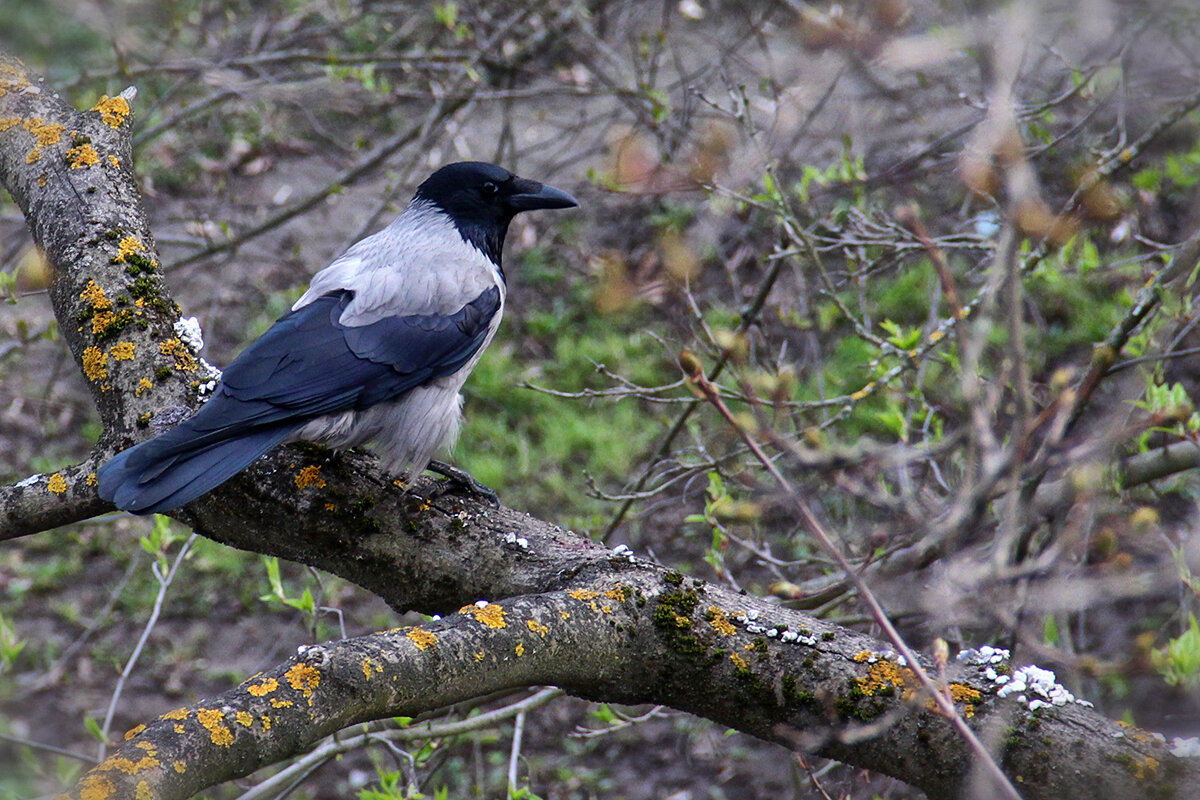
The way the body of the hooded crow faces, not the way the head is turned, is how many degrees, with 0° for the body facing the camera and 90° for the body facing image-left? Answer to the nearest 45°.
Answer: approximately 270°
